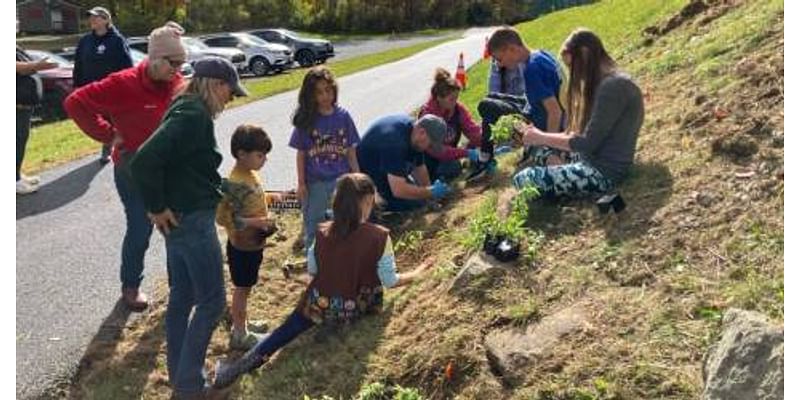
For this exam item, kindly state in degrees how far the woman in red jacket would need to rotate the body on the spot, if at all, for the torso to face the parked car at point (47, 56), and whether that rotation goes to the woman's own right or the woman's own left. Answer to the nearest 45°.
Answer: approximately 135° to the woman's own left

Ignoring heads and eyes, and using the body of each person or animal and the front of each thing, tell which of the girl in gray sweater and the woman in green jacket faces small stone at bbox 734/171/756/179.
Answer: the woman in green jacket

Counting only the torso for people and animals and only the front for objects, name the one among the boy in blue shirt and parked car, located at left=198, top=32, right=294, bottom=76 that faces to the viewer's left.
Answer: the boy in blue shirt

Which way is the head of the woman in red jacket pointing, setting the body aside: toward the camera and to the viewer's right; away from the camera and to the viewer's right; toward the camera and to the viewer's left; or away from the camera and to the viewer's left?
toward the camera and to the viewer's right

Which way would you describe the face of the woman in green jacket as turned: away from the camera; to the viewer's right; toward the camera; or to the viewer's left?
to the viewer's right

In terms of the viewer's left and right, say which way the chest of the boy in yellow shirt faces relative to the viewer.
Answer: facing to the right of the viewer

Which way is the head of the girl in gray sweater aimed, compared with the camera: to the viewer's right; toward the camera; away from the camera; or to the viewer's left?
to the viewer's left

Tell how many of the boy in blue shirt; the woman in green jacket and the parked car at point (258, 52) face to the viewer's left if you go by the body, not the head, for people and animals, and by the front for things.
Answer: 1

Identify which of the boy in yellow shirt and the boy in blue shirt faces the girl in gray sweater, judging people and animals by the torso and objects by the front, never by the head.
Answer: the boy in yellow shirt

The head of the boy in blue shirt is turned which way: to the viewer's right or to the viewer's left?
to the viewer's left

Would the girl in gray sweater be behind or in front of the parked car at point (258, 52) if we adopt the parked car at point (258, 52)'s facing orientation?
in front

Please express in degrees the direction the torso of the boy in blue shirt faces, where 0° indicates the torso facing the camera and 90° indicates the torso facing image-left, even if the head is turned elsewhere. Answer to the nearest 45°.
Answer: approximately 90°

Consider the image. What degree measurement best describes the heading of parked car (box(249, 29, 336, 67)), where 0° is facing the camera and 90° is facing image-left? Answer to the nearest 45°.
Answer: approximately 315°

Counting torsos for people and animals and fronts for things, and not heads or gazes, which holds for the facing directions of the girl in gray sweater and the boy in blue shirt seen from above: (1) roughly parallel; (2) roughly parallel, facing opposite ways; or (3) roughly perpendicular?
roughly parallel

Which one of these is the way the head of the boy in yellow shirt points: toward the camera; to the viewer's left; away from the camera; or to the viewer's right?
to the viewer's right

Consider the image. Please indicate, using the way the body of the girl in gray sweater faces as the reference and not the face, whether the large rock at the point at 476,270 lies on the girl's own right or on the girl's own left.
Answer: on the girl's own left

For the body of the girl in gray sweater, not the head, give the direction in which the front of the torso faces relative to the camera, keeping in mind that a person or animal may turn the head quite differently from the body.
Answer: to the viewer's left
